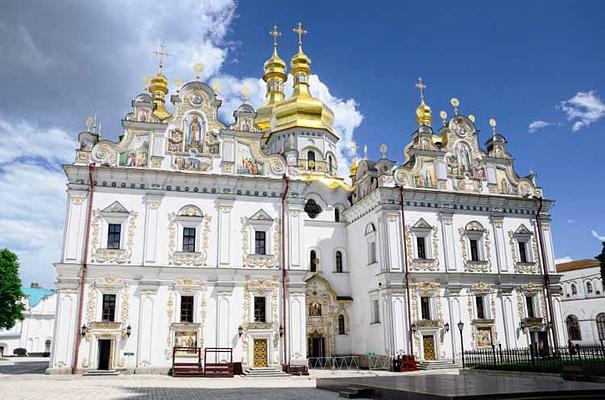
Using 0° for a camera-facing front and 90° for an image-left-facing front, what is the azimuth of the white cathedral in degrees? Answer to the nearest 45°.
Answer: approximately 0°

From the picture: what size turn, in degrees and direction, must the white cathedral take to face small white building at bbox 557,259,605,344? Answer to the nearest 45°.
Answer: approximately 135° to its left

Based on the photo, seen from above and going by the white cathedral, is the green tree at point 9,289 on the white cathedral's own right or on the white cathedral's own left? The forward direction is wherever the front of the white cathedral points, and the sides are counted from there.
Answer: on the white cathedral's own right
